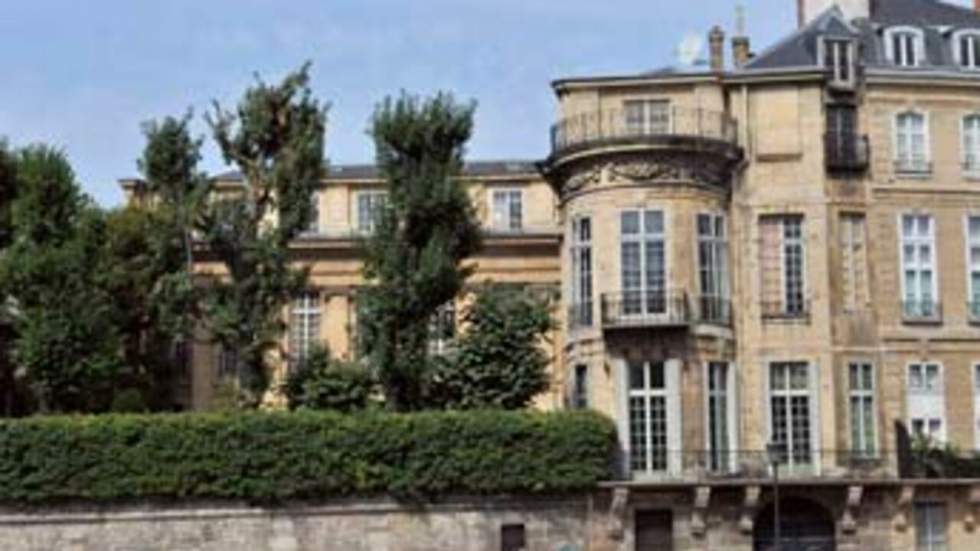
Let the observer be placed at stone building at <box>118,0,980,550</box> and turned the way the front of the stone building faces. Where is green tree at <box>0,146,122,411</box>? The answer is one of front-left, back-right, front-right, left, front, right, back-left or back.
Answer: right

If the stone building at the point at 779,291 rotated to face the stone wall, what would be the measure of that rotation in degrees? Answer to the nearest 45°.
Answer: approximately 90° to its right

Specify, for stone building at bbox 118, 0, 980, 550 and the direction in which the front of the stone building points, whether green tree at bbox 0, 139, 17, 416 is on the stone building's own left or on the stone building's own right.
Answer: on the stone building's own right

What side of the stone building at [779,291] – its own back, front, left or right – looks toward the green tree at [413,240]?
right

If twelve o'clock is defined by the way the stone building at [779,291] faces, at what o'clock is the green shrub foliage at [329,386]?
The green shrub foliage is roughly at 3 o'clock from the stone building.

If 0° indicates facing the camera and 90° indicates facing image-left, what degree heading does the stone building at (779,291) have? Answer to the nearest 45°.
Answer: approximately 0°

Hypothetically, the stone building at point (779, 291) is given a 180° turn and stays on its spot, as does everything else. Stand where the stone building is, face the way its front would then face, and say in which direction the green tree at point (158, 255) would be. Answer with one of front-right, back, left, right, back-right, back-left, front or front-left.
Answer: left

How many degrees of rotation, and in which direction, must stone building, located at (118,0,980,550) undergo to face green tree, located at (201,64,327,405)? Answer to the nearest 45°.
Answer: approximately 90° to its right

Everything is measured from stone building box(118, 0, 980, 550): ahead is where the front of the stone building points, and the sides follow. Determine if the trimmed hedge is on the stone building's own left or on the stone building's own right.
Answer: on the stone building's own right

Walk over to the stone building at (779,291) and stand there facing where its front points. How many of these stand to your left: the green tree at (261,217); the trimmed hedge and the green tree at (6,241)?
0
